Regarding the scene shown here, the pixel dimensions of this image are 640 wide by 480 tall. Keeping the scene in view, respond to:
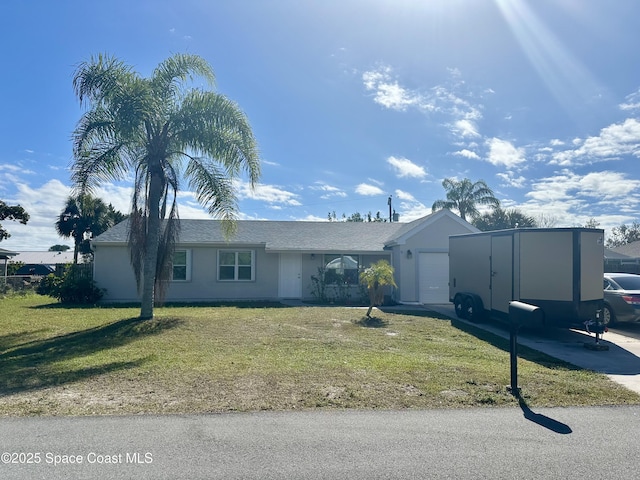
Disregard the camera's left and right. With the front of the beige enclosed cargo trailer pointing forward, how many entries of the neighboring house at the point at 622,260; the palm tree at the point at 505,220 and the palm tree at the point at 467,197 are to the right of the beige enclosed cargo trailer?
0

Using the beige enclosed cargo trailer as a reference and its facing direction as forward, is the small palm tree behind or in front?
behind

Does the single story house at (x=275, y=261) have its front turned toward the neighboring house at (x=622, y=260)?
no

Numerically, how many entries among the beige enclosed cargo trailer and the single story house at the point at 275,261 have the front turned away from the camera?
0

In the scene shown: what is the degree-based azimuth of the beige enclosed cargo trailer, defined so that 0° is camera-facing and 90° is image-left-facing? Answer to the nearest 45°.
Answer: approximately 315°

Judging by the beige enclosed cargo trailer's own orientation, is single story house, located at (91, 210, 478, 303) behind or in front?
behind

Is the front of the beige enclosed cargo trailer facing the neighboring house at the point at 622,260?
no

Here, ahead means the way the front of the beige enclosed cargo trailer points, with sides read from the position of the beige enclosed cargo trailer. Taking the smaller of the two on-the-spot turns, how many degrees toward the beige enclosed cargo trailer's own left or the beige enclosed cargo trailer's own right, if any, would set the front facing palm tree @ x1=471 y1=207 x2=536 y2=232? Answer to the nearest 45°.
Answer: approximately 135° to the beige enclosed cargo trailer's own left

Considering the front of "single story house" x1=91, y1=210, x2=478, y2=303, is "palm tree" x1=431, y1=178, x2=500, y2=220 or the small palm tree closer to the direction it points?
the small palm tree

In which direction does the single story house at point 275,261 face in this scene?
toward the camera

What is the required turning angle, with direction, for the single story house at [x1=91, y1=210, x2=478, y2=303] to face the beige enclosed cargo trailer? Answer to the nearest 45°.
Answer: approximately 45° to its left

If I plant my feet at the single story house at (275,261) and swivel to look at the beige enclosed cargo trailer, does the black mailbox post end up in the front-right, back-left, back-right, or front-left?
front-right

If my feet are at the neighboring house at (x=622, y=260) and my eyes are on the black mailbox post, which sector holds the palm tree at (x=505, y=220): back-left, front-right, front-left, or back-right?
back-right
